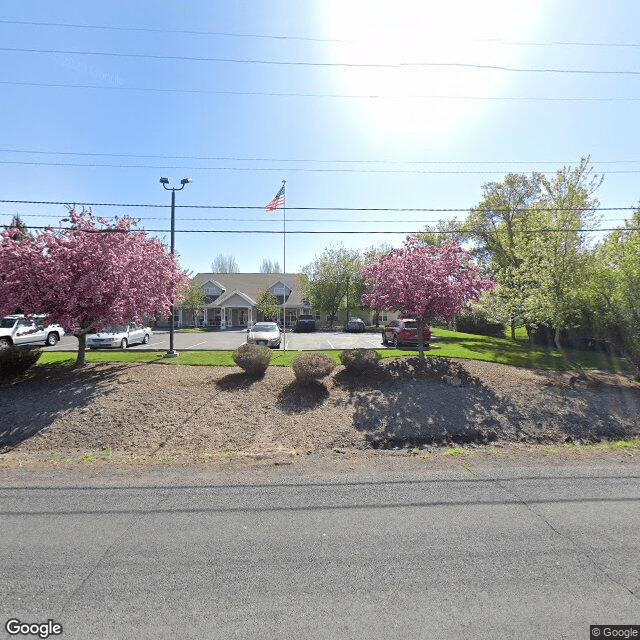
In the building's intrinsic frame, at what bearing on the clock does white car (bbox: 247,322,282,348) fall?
The white car is roughly at 12 o'clock from the building.

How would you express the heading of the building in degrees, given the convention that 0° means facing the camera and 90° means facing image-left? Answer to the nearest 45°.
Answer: approximately 0°

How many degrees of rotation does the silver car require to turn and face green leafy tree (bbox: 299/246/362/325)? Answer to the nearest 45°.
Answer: approximately 180°

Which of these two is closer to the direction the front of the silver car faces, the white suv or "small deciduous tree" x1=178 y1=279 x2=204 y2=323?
the white suv

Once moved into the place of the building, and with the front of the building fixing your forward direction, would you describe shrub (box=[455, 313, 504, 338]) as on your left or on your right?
on your left

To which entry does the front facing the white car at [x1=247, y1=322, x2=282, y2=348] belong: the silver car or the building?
the building

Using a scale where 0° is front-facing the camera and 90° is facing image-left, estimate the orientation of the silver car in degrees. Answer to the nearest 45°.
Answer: approximately 45°

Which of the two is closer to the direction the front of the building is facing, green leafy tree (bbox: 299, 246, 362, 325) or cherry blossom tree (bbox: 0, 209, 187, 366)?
the cherry blossom tree

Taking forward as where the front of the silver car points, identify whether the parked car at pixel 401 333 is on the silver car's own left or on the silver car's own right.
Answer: on the silver car's own left

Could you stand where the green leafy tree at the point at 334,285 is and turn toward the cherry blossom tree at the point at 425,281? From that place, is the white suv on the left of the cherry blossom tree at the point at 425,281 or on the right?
right
